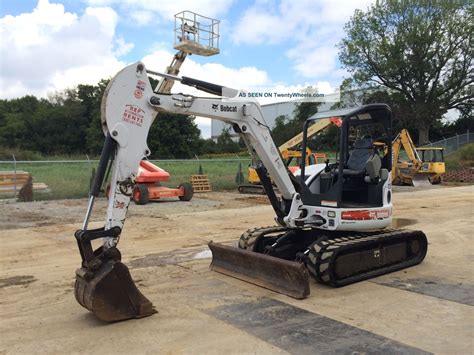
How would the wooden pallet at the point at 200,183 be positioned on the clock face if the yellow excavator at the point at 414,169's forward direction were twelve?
The wooden pallet is roughly at 12 o'clock from the yellow excavator.

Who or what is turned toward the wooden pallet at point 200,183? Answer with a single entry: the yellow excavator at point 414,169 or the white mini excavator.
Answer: the yellow excavator

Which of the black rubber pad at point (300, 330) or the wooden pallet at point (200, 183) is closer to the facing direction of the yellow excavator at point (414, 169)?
the wooden pallet

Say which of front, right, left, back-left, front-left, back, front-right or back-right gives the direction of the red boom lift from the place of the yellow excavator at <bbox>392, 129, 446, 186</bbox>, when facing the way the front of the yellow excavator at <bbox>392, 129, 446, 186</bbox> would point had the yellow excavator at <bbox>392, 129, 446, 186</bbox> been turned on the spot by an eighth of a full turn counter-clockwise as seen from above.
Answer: front-right

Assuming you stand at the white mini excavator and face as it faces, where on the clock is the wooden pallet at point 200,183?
The wooden pallet is roughly at 4 o'clock from the white mini excavator.

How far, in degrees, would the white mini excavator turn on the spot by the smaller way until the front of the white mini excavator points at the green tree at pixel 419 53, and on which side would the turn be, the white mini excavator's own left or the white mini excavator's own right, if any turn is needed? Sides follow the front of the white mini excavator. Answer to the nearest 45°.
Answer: approximately 135° to the white mini excavator's own right

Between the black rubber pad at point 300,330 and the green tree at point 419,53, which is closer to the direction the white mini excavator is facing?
the black rubber pad

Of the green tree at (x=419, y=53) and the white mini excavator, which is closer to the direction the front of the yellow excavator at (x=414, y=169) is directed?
the white mini excavator

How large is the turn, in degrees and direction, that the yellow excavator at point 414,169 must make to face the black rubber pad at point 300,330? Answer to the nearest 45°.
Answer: approximately 45° to its left

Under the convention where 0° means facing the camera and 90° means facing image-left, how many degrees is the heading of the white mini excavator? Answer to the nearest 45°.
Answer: approximately 45°

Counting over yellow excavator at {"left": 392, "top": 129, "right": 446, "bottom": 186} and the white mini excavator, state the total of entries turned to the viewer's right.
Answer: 0

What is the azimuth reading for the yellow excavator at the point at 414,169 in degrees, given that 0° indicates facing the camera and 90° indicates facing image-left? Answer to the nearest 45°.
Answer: approximately 45°

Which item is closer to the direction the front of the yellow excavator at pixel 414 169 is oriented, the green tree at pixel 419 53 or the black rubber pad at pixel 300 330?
the black rubber pad

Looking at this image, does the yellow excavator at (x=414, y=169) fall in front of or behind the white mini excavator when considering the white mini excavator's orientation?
behind
